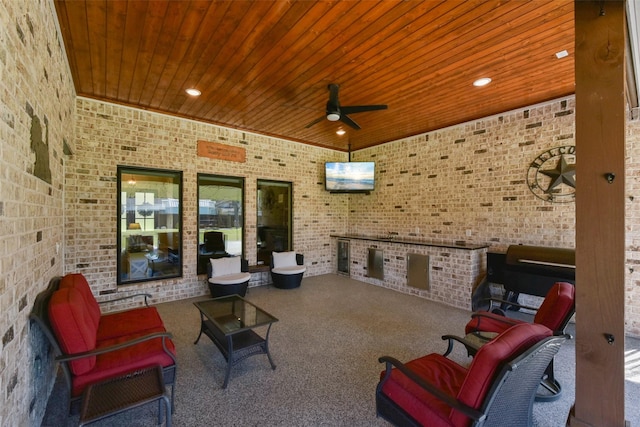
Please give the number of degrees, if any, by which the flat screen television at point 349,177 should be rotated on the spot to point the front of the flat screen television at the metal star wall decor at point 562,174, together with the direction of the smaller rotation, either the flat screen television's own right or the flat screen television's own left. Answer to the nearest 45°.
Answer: approximately 45° to the flat screen television's own left

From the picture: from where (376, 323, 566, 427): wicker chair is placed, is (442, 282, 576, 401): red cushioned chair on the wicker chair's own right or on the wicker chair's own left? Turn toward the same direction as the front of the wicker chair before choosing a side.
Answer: on the wicker chair's own right

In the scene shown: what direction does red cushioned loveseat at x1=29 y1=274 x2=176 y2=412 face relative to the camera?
to the viewer's right

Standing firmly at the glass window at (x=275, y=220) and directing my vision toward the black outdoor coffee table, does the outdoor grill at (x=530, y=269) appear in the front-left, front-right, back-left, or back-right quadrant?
front-left

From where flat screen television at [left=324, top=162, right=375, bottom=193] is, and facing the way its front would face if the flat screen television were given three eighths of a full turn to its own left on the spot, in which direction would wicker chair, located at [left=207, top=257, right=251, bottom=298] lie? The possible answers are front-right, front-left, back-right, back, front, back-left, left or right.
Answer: back

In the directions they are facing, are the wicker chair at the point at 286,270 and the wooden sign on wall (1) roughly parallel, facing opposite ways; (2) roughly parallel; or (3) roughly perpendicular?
roughly parallel

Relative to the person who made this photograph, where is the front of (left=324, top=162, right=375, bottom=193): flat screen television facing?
facing the viewer

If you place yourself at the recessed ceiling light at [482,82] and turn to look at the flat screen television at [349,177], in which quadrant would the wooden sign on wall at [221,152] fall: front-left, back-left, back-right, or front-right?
front-left

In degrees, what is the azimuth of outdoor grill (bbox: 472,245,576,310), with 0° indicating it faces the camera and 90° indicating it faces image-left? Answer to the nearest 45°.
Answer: approximately 45°

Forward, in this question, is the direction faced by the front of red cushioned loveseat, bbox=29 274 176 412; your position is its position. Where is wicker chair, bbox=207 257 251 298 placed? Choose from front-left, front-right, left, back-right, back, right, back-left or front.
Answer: front-left

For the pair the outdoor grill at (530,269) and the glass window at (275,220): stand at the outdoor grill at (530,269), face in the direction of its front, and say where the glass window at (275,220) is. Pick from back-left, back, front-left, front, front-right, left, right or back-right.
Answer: front-right

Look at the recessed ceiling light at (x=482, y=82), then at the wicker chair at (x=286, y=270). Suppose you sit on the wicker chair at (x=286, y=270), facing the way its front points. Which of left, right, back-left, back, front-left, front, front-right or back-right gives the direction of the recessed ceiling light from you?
front

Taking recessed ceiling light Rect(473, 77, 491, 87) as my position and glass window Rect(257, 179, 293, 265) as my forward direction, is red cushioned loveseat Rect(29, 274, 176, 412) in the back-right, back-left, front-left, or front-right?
front-left

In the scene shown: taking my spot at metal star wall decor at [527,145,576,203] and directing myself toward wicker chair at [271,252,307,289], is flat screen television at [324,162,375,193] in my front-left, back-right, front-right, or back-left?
front-right

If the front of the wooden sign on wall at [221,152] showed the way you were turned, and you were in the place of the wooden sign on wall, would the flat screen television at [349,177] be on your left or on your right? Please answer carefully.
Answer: on your left

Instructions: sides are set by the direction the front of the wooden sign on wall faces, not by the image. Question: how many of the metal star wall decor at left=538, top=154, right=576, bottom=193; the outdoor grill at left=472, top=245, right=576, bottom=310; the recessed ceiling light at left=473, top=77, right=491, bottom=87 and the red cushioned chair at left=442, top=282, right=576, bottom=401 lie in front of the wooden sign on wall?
4

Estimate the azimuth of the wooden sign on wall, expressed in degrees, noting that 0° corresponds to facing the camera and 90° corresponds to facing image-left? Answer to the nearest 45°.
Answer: approximately 315°

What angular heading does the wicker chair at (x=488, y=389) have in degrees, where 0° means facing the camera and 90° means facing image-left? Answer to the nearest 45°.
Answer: approximately 135°
